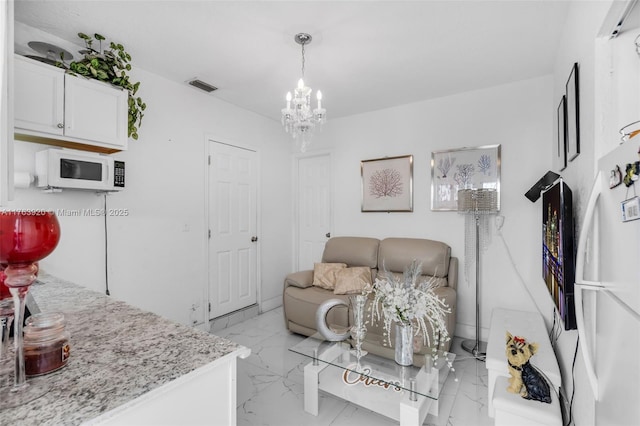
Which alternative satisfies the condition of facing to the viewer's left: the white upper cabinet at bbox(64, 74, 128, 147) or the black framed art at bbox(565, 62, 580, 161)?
the black framed art

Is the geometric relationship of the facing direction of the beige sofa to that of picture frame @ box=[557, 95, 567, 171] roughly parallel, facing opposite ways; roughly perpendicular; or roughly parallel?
roughly perpendicular

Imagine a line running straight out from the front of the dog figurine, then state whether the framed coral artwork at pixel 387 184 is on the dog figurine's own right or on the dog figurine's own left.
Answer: on the dog figurine's own right

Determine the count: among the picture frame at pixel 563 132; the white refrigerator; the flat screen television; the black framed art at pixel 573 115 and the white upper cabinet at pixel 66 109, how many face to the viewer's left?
4

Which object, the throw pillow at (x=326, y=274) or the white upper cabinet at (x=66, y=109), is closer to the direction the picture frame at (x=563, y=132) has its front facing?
the throw pillow

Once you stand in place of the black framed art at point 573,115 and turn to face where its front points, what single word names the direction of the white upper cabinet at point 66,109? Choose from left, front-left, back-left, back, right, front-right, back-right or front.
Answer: front-left

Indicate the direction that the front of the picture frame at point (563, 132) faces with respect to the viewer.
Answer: facing to the left of the viewer

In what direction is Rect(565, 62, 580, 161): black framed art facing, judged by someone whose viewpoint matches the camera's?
facing to the left of the viewer

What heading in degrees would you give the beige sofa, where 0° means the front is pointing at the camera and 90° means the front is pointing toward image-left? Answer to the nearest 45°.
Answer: approximately 45°

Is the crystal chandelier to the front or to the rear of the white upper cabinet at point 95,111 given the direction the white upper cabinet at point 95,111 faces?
to the front

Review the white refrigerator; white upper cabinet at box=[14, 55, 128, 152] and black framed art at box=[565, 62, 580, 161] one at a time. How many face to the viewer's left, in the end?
2

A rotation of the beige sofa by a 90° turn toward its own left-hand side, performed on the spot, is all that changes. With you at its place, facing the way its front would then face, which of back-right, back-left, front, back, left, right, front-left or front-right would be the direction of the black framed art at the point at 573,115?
front

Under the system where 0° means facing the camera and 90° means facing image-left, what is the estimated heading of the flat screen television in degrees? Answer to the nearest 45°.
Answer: approximately 90°

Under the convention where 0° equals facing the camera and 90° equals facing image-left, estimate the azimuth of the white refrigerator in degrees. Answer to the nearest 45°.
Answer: approximately 90°

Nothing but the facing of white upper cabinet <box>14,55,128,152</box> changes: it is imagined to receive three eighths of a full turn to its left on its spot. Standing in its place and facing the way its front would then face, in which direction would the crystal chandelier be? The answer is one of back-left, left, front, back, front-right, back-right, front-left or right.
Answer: back-right

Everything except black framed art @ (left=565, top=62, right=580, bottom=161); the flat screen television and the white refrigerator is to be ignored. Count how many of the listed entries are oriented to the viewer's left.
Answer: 3

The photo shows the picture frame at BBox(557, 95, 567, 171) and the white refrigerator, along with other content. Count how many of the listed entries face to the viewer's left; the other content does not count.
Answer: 2

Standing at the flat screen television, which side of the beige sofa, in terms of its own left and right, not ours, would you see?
left

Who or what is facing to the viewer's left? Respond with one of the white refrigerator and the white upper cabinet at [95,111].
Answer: the white refrigerator

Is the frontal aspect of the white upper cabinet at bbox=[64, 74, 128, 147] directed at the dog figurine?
yes

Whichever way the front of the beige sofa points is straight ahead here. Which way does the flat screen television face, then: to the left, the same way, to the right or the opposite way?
to the right
